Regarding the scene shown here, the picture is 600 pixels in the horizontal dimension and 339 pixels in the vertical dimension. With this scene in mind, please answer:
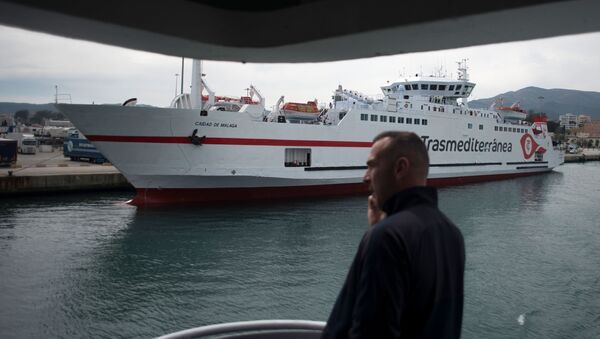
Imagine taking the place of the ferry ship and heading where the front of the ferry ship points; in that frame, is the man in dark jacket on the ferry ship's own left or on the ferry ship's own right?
on the ferry ship's own left

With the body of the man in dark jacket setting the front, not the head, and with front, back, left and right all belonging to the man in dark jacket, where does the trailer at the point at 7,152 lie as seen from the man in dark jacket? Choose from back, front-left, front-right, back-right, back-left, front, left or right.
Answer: front

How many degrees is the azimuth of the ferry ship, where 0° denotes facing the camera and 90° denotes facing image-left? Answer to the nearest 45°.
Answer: approximately 45°

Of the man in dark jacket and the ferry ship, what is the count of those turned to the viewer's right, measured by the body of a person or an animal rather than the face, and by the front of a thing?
0

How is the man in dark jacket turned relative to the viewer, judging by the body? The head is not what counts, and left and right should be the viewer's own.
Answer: facing away from the viewer and to the left of the viewer

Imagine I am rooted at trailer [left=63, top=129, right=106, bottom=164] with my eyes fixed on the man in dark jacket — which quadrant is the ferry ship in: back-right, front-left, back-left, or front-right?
front-left

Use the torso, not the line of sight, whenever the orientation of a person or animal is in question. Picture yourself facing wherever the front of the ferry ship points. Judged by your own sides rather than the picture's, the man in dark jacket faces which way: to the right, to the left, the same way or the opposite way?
to the right

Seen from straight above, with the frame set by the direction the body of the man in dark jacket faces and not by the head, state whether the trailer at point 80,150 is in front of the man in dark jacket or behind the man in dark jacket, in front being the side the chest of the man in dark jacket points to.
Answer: in front

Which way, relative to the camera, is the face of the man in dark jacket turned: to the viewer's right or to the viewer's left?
to the viewer's left
